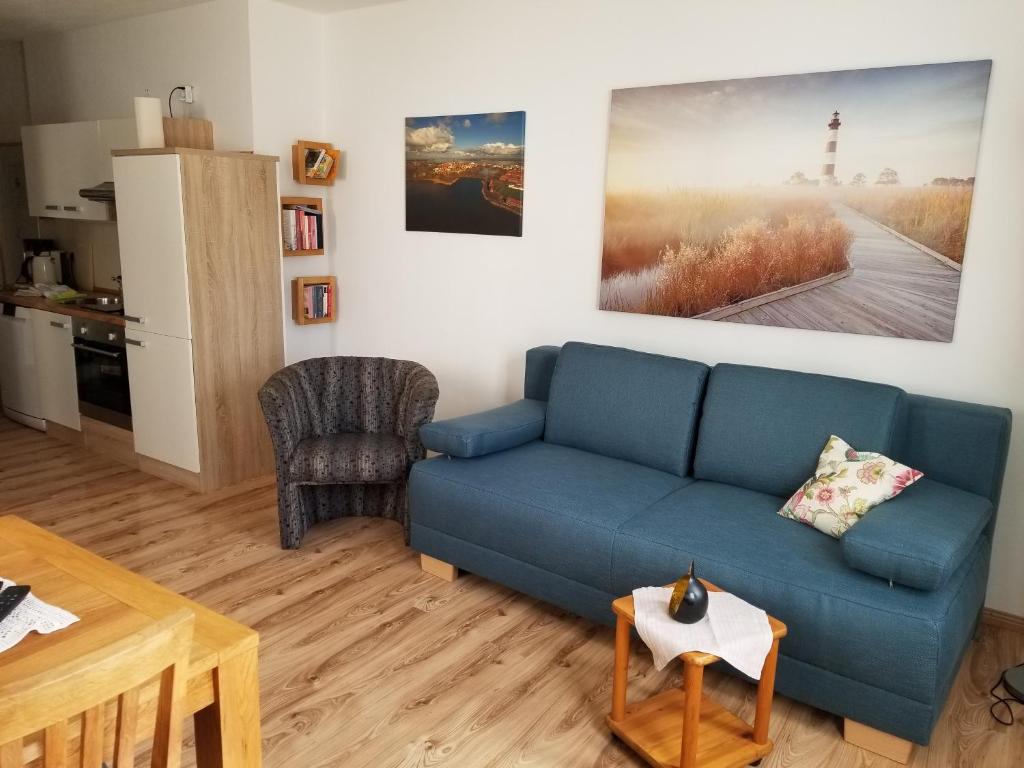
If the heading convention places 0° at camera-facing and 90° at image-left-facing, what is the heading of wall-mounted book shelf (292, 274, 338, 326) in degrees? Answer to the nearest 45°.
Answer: approximately 315°

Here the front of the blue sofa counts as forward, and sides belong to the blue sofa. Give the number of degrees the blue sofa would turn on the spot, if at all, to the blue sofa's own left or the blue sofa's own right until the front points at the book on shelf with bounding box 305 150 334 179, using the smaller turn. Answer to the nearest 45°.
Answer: approximately 90° to the blue sofa's own right

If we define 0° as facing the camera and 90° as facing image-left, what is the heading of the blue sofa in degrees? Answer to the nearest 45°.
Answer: approximately 45°

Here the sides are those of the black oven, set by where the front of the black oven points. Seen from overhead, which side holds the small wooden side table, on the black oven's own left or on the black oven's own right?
on the black oven's own left

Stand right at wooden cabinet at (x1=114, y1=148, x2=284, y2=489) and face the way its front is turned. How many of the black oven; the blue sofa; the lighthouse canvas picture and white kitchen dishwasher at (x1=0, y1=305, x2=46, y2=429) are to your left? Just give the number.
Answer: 2

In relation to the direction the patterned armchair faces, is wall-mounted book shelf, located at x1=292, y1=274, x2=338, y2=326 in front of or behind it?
behind

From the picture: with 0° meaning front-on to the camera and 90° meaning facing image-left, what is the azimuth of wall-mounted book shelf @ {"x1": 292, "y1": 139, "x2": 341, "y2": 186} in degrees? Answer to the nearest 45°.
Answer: approximately 315°

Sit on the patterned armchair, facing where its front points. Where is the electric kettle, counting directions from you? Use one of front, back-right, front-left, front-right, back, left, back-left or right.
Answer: back-right

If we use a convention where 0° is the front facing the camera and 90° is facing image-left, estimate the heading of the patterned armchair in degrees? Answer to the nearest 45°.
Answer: approximately 0°
